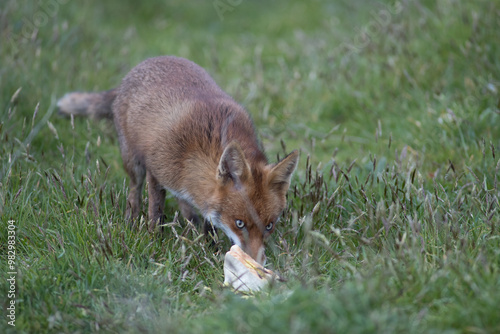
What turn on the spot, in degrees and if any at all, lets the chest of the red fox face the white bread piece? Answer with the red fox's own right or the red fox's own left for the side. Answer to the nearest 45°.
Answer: approximately 45° to the red fox's own right

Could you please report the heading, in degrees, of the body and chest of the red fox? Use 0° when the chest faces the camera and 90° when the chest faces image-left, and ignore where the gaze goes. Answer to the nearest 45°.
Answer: approximately 315°
